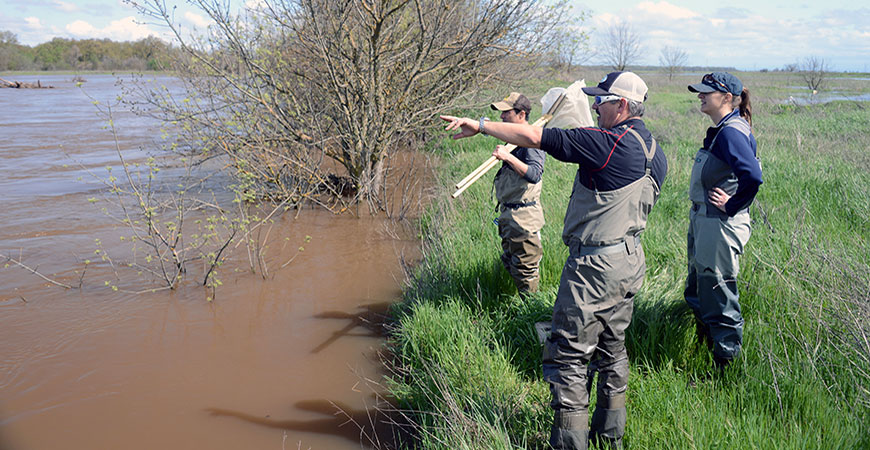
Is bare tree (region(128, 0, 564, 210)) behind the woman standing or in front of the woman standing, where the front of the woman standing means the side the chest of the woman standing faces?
in front

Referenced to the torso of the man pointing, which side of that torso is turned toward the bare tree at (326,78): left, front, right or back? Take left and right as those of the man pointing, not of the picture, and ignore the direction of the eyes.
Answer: front

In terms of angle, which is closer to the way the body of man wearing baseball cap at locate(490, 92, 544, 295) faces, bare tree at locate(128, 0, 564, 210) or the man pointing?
the bare tree

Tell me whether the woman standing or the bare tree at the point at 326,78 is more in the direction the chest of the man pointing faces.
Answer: the bare tree

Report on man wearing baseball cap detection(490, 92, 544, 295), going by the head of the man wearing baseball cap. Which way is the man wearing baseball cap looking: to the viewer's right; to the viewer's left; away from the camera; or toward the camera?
to the viewer's left

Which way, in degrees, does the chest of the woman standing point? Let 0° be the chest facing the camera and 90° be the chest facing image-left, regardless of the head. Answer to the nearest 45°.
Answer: approximately 90°

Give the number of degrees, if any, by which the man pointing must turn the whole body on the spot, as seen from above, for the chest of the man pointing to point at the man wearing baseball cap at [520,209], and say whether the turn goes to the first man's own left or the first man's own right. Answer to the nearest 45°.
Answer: approximately 45° to the first man's own right

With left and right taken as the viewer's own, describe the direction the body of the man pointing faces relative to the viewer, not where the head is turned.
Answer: facing away from the viewer and to the left of the viewer

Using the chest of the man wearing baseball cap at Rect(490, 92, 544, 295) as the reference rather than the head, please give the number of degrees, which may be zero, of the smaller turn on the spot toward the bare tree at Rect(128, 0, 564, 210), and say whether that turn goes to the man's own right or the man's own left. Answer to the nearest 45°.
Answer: approximately 45° to the man's own right

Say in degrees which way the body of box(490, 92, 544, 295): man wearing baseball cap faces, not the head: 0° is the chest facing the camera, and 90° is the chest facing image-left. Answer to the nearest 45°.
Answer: approximately 90°

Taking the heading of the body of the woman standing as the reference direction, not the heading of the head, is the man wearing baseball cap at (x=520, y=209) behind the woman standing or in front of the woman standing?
in front

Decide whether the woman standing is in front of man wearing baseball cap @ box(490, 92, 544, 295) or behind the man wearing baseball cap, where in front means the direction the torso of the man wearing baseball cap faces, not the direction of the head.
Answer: behind

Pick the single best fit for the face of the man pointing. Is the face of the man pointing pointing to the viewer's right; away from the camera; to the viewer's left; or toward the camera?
to the viewer's left

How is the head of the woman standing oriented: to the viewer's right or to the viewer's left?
to the viewer's left

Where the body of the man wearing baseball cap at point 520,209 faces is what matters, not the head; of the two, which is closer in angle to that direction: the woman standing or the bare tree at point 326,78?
the bare tree
